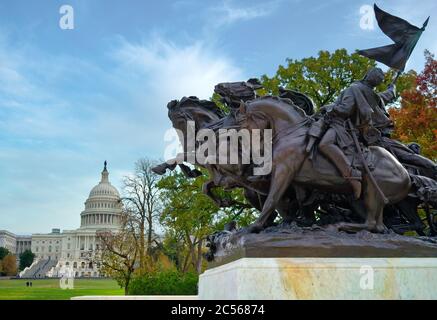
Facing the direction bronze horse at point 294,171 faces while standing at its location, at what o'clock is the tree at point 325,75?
The tree is roughly at 3 o'clock from the bronze horse.

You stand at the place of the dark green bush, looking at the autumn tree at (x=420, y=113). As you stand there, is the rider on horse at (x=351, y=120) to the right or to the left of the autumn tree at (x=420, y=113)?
right

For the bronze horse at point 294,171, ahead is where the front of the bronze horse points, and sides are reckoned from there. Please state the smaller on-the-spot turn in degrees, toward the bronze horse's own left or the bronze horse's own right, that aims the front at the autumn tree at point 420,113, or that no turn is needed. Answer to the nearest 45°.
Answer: approximately 90° to the bronze horse's own right

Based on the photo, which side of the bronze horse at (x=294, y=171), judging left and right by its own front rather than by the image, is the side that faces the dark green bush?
right
